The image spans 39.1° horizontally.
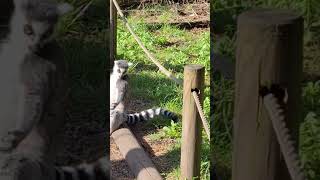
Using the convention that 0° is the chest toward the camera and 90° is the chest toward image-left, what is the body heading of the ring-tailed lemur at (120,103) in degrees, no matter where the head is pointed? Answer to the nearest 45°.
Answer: approximately 45°
